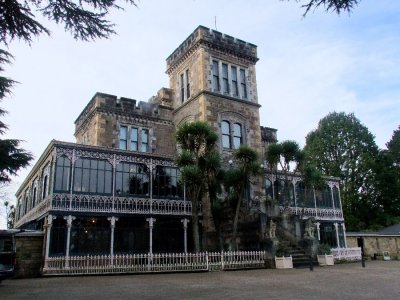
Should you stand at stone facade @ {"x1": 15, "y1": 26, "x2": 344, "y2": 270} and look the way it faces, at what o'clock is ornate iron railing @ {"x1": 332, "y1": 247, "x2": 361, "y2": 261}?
The ornate iron railing is roughly at 10 o'clock from the stone facade.

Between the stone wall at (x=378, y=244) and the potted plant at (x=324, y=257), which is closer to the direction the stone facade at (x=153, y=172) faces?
the potted plant

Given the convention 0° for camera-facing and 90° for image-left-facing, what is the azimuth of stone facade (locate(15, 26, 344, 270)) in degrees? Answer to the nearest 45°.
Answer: approximately 315°

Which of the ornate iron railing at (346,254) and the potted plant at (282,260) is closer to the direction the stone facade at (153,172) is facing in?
the potted plant

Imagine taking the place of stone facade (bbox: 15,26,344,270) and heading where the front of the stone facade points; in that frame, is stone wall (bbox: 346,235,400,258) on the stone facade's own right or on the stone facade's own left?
on the stone facade's own left

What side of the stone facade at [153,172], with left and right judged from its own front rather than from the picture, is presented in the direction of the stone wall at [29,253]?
right
